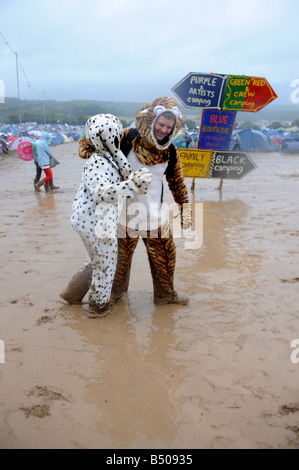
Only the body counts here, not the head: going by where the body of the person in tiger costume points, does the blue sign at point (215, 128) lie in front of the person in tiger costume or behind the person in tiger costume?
behind

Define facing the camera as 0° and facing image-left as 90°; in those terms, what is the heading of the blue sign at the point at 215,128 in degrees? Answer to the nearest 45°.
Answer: approximately 0°

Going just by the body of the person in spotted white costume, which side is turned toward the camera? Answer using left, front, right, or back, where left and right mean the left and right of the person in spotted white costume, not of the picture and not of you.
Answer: right
